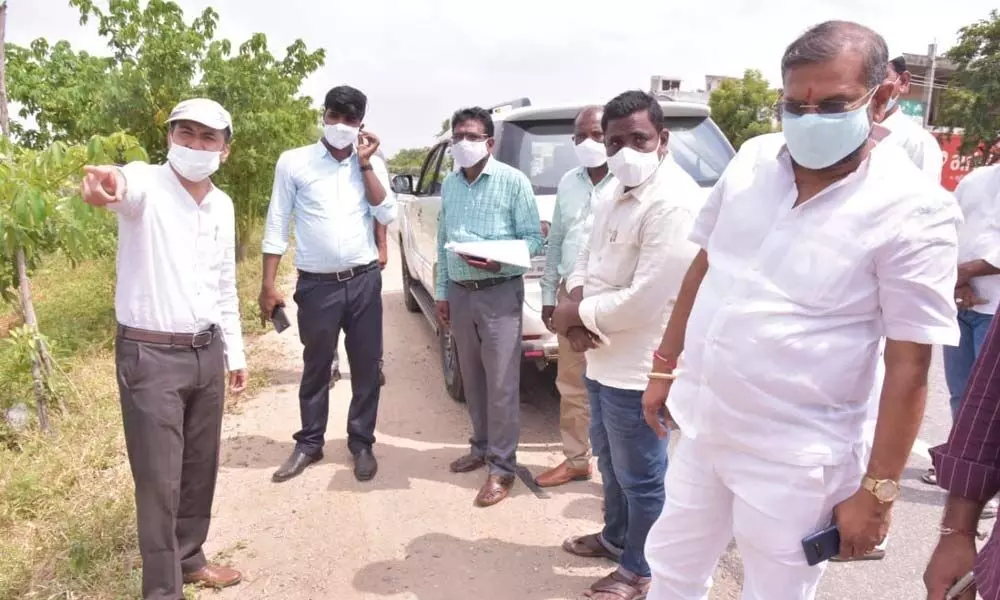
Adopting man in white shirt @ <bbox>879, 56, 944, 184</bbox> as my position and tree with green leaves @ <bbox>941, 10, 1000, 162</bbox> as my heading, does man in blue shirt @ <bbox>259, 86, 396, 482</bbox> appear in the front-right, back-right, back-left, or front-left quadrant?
back-left

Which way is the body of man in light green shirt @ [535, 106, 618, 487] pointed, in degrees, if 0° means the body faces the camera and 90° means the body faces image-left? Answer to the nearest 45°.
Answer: approximately 45°

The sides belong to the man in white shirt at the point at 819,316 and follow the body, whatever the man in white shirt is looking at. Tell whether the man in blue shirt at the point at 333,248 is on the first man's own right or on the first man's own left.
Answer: on the first man's own right

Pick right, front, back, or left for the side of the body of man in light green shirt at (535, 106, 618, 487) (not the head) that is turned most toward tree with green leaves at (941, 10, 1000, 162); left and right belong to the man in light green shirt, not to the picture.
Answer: back

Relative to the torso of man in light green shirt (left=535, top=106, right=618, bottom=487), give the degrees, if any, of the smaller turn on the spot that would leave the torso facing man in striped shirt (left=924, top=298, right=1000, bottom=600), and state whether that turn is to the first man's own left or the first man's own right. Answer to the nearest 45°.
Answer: approximately 45° to the first man's own left

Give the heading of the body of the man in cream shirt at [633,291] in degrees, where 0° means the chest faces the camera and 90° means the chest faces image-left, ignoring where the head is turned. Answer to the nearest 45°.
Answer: approximately 45°

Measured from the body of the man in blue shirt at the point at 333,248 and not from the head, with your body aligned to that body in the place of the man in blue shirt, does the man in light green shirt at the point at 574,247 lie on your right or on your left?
on your left

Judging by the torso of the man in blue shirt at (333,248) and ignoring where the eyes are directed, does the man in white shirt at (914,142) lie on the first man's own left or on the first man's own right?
on the first man's own left

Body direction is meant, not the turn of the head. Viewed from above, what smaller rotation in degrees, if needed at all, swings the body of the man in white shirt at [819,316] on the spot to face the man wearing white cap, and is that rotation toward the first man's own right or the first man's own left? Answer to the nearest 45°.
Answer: approximately 45° to the first man's own right

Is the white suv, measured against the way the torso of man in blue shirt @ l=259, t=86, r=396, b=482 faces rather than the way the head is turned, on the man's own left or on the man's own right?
on the man's own left
